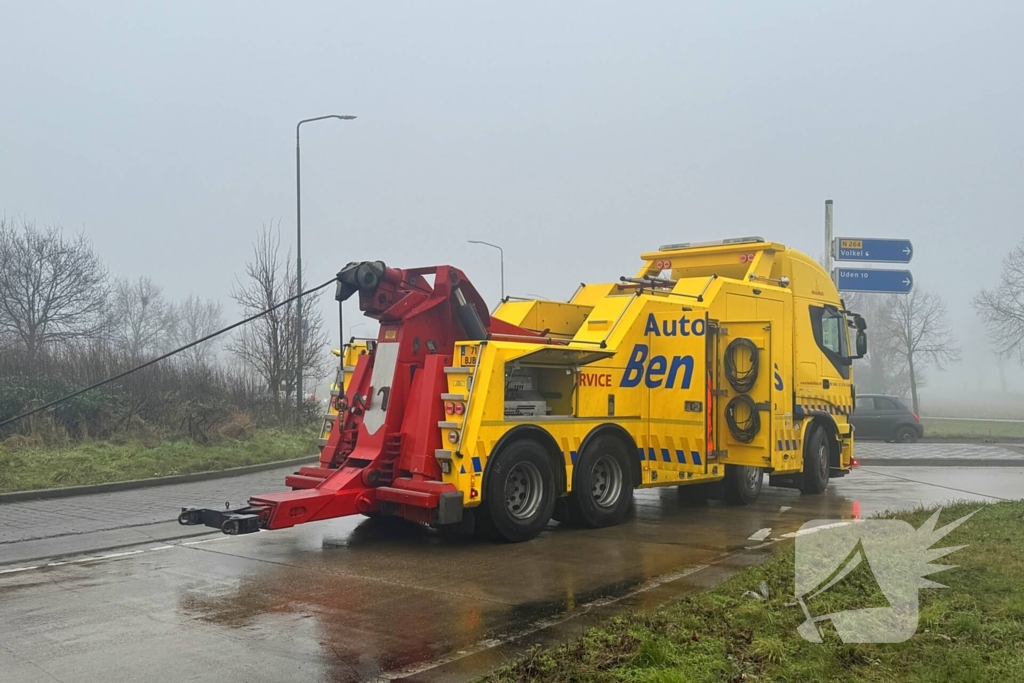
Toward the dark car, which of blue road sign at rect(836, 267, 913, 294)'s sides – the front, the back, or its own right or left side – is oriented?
back

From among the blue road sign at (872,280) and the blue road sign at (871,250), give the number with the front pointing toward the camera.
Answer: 2

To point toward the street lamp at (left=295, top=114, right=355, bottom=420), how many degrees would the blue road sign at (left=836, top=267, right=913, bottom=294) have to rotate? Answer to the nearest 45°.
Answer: approximately 90° to its right

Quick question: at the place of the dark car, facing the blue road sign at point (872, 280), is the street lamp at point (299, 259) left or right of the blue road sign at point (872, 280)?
right

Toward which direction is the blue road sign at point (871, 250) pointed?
toward the camera

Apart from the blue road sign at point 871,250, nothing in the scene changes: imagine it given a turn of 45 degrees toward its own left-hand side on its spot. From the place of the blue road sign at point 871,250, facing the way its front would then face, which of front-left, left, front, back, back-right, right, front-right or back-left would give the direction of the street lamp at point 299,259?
back-right

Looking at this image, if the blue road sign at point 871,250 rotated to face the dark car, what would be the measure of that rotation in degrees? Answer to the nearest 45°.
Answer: approximately 180°

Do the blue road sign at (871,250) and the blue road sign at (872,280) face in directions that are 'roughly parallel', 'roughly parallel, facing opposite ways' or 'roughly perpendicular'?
roughly parallel

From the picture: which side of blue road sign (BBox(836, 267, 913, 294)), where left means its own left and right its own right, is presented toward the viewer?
front

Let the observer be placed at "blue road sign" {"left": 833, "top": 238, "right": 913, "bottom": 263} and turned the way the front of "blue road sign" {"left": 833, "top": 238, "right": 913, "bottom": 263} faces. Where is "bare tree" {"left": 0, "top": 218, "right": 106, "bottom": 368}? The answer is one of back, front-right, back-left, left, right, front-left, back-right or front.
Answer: right
